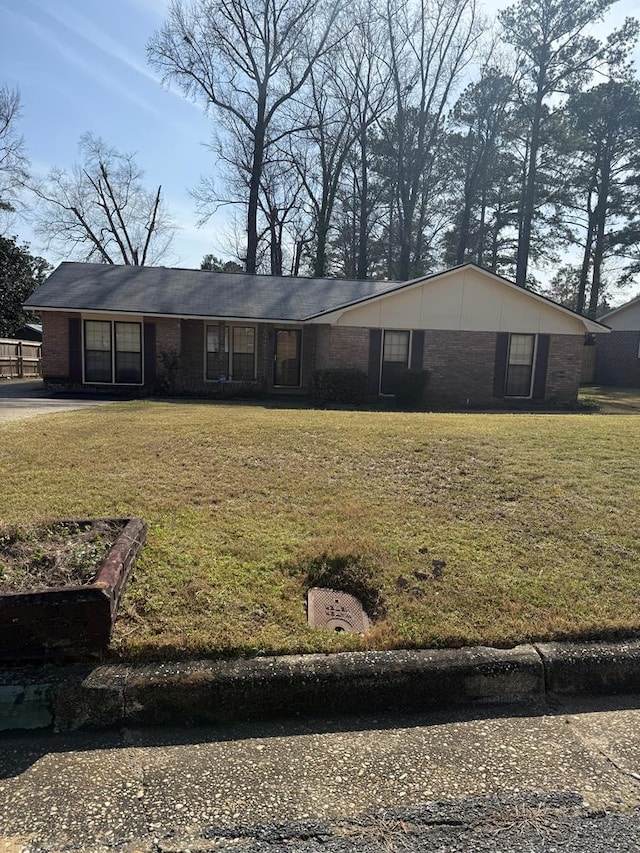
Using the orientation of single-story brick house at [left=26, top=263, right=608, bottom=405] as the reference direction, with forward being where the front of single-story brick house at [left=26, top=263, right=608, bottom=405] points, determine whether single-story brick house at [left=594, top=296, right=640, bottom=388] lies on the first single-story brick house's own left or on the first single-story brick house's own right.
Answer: on the first single-story brick house's own left

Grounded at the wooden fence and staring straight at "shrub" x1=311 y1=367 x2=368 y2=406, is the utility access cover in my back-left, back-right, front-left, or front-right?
front-right

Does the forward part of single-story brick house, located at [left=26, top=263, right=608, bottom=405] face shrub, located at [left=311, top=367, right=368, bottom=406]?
yes

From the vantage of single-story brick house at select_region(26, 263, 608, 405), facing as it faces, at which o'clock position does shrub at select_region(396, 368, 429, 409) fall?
The shrub is roughly at 10 o'clock from the single-story brick house.

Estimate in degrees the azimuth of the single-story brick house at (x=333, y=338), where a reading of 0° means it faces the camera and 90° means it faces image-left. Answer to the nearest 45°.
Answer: approximately 0°

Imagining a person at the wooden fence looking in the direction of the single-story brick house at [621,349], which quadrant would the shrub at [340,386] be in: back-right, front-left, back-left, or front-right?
front-right

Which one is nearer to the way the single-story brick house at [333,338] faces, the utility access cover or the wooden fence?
the utility access cover

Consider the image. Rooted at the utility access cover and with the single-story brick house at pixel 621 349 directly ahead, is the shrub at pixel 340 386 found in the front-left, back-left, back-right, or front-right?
front-left

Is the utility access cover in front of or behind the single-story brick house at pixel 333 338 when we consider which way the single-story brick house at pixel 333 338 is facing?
in front

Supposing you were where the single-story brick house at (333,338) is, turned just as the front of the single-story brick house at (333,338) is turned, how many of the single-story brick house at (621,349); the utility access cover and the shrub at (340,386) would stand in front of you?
2

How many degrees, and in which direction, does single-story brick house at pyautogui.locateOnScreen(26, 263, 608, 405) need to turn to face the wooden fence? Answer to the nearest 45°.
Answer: approximately 135° to its right

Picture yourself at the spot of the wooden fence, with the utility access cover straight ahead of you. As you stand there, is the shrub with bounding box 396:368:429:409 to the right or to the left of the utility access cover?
left
